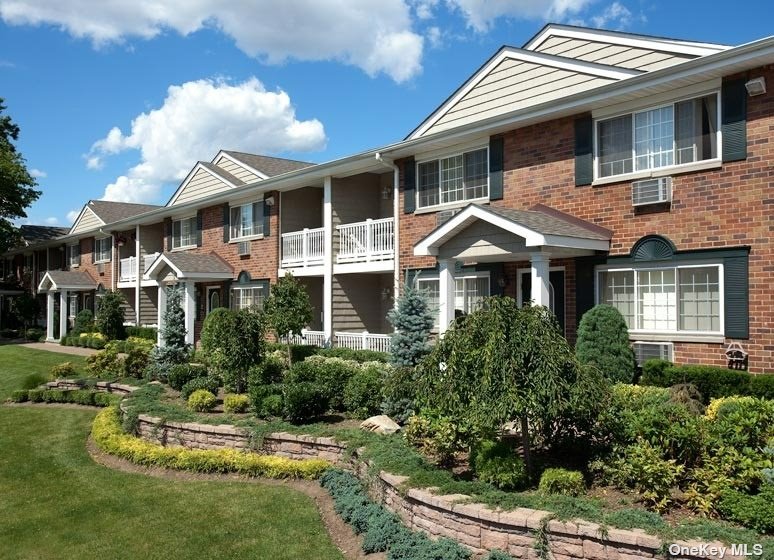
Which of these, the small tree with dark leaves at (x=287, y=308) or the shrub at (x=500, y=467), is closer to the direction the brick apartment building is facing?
the shrub

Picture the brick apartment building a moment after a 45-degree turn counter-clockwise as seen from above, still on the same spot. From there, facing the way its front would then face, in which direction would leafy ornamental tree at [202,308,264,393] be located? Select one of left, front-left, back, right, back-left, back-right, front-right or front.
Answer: right

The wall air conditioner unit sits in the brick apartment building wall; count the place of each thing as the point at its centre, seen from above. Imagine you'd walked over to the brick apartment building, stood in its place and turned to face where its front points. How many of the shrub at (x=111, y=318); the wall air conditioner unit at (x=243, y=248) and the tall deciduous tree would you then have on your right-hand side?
3

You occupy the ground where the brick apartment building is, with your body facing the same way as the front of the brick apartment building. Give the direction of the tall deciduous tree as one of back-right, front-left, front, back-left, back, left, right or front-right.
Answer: right

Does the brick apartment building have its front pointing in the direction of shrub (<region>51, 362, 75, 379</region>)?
no

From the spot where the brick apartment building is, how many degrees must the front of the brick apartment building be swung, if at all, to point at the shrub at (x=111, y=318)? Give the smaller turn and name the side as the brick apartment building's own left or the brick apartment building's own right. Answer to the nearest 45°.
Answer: approximately 90° to the brick apartment building's own right

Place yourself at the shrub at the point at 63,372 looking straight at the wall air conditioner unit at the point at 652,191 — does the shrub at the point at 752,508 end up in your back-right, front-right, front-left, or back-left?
front-right

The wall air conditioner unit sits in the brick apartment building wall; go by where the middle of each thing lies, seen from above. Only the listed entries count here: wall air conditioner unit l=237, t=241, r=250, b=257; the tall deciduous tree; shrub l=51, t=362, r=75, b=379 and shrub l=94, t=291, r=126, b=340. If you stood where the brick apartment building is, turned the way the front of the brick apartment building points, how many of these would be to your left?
0

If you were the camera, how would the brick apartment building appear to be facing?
facing the viewer and to the left of the viewer

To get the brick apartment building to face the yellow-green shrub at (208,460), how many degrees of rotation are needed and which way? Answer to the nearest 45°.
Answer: approximately 45° to its right
